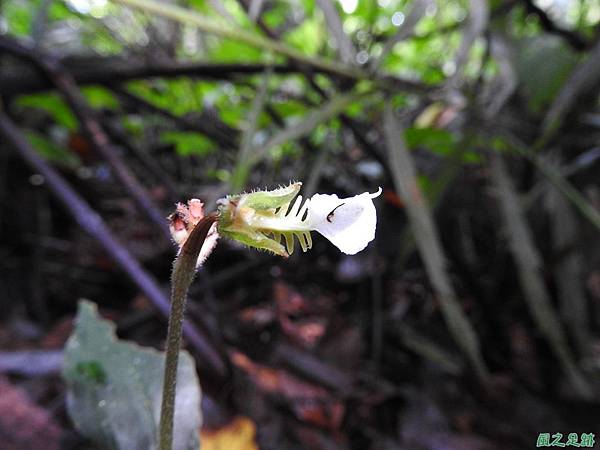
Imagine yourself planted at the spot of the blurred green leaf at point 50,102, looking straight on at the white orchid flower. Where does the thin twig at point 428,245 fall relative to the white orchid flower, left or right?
left

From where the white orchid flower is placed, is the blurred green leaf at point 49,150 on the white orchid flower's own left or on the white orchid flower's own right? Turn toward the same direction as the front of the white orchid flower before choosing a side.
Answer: on the white orchid flower's own left

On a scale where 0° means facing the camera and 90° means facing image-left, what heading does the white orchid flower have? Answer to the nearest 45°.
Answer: approximately 270°

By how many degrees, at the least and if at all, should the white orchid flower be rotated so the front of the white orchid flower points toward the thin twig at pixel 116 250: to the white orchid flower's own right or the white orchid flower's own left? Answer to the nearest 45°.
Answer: approximately 135° to the white orchid flower's own left

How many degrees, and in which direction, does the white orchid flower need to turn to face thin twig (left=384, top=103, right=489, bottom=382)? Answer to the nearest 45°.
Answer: approximately 45° to its left

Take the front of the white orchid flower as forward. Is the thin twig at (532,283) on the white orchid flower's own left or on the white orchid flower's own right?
on the white orchid flower's own left
